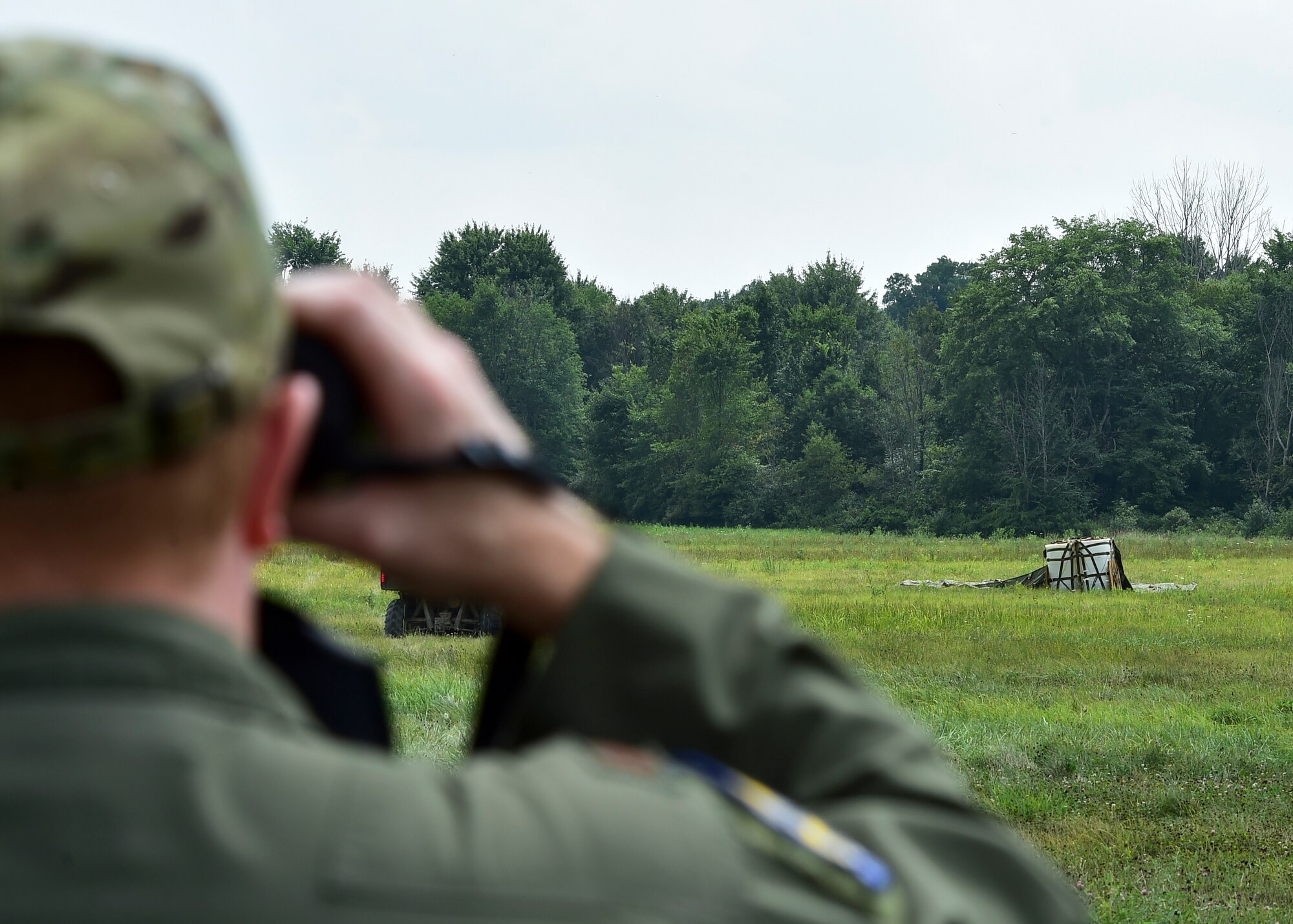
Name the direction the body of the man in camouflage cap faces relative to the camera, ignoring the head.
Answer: away from the camera

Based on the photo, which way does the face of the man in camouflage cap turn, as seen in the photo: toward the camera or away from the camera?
away from the camera

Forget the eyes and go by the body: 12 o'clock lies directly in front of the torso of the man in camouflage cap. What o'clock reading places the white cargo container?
The white cargo container is roughly at 1 o'clock from the man in camouflage cap.
